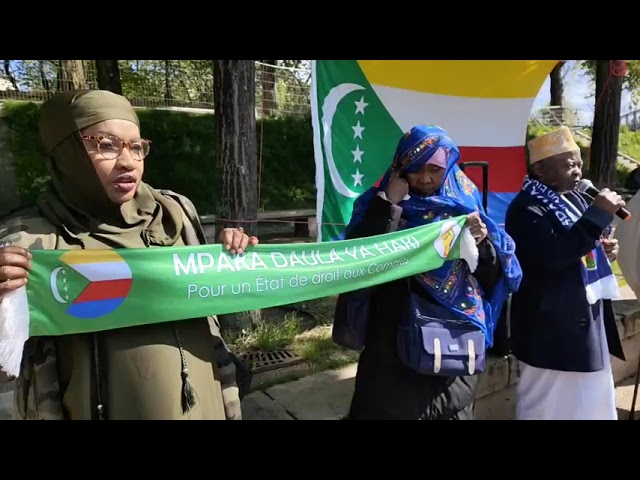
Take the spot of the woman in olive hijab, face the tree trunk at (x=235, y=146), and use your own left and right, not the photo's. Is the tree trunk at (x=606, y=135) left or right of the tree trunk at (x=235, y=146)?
right

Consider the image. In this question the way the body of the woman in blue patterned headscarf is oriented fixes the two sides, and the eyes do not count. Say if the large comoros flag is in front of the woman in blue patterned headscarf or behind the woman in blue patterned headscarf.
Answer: behind

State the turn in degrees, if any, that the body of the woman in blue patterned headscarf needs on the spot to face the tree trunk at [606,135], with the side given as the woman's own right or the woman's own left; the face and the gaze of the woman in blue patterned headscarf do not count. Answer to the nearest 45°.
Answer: approximately 180°

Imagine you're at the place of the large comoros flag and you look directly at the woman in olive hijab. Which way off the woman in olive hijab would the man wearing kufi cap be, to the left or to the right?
left

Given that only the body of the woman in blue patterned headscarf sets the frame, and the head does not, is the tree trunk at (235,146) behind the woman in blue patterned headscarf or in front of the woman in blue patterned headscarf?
behind

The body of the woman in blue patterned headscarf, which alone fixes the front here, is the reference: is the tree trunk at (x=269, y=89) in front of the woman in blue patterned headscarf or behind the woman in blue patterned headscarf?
behind

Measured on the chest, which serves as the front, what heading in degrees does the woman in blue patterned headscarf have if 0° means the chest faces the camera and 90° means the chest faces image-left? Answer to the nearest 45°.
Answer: approximately 0°
